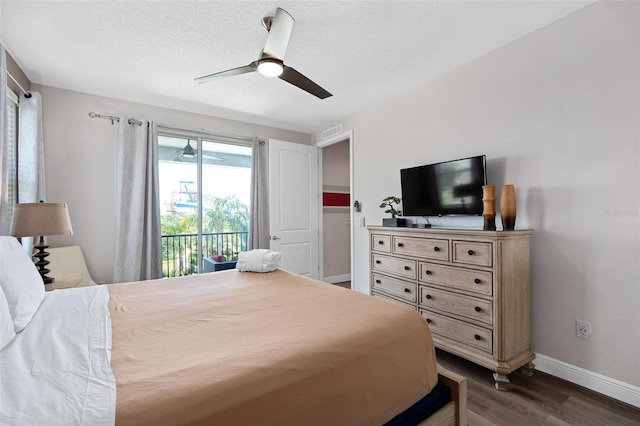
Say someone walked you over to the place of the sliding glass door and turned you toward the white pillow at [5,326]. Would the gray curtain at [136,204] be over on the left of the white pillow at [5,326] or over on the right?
right

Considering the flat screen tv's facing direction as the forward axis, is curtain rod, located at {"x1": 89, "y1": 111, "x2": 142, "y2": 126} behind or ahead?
ahead

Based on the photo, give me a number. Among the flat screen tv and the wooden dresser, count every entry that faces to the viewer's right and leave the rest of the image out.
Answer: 0

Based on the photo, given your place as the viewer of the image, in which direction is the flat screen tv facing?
facing the viewer and to the left of the viewer

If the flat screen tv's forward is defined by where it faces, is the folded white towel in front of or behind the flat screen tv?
in front

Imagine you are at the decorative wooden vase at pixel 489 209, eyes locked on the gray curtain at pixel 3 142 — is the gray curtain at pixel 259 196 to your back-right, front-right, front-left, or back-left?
front-right

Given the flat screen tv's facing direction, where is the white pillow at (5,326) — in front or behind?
in front

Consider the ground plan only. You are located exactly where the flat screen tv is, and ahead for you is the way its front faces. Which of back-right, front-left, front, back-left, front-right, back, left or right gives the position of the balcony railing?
front-right

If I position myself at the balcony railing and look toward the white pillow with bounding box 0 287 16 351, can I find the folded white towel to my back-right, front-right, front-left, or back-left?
front-left

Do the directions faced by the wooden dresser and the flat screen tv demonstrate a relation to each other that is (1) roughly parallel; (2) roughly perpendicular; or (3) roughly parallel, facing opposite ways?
roughly parallel
